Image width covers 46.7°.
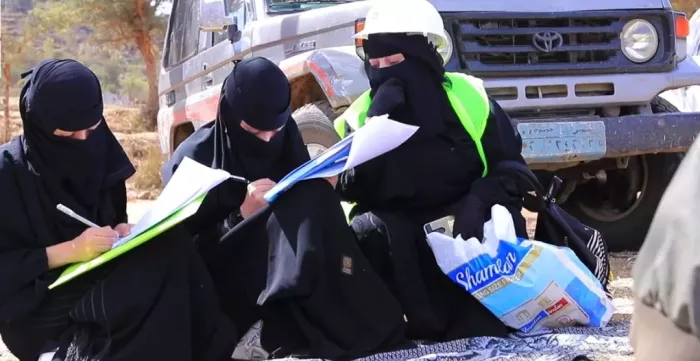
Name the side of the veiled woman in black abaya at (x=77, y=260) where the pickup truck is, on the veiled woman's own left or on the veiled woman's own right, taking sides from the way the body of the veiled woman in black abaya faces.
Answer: on the veiled woman's own left

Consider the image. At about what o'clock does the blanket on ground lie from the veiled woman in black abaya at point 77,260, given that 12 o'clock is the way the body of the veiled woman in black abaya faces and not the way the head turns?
The blanket on ground is roughly at 11 o'clock from the veiled woman in black abaya.

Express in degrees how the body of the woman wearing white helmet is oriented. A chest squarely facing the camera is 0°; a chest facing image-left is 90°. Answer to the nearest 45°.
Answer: approximately 45°

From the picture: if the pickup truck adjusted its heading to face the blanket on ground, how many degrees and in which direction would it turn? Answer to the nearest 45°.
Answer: approximately 45° to its right

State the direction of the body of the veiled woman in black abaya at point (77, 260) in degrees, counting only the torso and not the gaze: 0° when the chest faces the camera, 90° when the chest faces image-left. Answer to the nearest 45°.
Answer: approximately 315°
